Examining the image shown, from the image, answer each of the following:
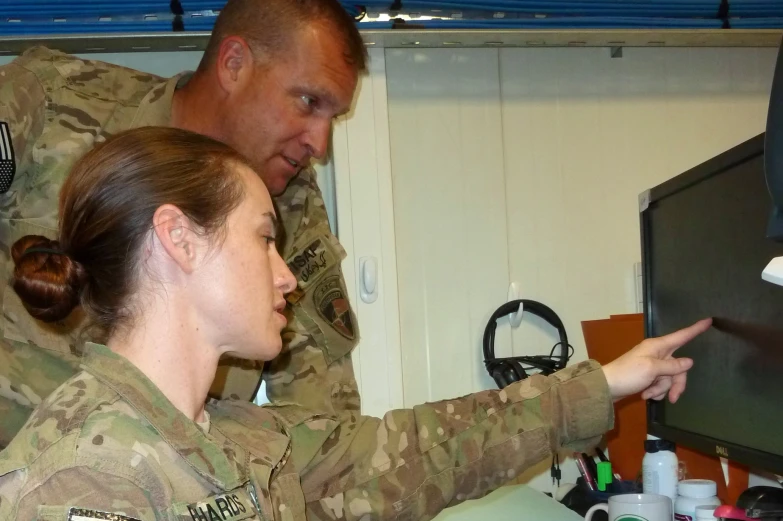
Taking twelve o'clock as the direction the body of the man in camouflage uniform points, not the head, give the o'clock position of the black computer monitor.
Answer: The black computer monitor is roughly at 12 o'clock from the man in camouflage uniform.

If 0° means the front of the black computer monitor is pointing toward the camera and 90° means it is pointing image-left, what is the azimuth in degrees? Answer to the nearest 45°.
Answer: approximately 45°

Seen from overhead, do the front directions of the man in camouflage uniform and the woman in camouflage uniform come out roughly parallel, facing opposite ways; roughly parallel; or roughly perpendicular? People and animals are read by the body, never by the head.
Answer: roughly parallel

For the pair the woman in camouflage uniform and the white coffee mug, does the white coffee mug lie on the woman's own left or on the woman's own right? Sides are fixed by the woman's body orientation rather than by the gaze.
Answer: on the woman's own left

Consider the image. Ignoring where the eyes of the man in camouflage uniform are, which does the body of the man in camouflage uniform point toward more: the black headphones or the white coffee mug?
the white coffee mug

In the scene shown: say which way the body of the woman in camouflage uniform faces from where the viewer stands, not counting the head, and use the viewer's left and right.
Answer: facing the viewer and to the right of the viewer

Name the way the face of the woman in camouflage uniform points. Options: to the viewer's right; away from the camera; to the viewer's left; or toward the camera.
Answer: to the viewer's right

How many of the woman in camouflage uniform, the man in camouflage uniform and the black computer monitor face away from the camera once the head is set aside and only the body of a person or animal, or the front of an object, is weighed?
0
